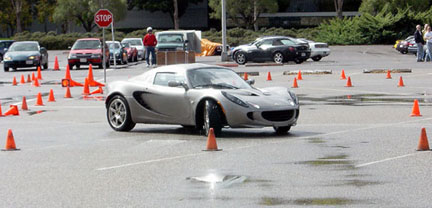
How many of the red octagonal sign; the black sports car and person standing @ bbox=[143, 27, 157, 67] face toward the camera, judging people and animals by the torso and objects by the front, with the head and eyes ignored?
2

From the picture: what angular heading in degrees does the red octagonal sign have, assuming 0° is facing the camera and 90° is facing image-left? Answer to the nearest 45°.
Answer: approximately 0°

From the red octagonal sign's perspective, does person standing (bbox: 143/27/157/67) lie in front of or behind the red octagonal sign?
behind

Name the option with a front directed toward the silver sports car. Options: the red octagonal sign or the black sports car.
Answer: the red octagonal sign

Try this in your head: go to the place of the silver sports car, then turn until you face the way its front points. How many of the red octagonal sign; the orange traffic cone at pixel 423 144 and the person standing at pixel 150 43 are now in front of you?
1

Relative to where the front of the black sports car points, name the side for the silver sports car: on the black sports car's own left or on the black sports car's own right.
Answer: on the black sports car's own left

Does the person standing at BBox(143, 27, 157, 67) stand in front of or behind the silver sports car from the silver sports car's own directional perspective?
behind

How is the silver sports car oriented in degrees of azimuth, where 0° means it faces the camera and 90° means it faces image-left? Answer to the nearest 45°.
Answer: approximately 315°

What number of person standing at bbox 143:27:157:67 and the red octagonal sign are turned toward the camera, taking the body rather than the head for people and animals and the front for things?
2

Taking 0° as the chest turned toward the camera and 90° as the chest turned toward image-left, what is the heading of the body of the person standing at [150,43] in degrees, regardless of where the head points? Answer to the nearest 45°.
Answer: approximately 0°

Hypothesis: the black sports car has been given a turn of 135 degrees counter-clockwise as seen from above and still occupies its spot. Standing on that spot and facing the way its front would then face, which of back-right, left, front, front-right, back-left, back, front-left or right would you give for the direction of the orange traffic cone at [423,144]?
front
